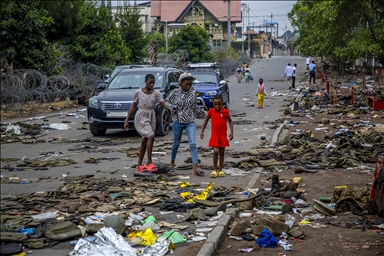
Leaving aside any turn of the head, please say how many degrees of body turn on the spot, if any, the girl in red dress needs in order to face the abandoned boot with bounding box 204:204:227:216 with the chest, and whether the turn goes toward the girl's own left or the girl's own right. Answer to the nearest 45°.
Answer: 0° — they already face it

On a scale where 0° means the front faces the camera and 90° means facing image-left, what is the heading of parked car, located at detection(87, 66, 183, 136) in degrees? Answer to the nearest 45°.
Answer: approximately 45°

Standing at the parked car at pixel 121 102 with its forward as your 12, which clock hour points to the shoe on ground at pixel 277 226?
The shoe on ground is roughly at 10 o'clock from the parked car.

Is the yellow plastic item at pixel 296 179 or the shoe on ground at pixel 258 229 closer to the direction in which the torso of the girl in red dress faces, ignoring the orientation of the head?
the shoe on ground

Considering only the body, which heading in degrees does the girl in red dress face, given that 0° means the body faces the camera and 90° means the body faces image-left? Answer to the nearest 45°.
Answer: approximately 0°

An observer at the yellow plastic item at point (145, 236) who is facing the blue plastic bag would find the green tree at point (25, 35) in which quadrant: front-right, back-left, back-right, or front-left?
back-left

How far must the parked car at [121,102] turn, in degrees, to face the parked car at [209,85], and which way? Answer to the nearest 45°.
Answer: approximately 180°

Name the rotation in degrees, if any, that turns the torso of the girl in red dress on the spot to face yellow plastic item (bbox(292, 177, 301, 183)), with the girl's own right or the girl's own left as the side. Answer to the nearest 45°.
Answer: approximately 45° to the girl's own left

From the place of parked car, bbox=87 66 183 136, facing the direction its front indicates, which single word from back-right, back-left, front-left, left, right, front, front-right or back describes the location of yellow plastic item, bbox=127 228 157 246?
front-left

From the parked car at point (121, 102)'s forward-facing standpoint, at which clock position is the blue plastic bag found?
The blue plastic bag is roughly at 10 o'clock from the parked car.
